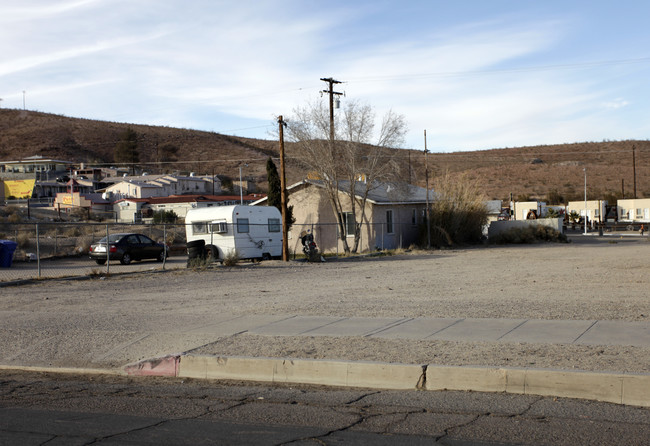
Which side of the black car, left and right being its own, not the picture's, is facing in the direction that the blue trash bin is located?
back

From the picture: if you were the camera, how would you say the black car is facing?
facing away from the viewer and to the right of the viewer

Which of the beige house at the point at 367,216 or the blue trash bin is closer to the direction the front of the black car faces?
the beige house

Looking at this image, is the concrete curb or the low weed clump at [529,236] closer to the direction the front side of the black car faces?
the low weed clump

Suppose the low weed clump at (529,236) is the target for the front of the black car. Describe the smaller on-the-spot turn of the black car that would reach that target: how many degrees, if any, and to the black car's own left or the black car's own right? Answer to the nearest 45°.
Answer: approximately 45° to the black car's own right

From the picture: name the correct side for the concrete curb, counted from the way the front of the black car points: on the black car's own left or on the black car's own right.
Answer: on the black car's own right
